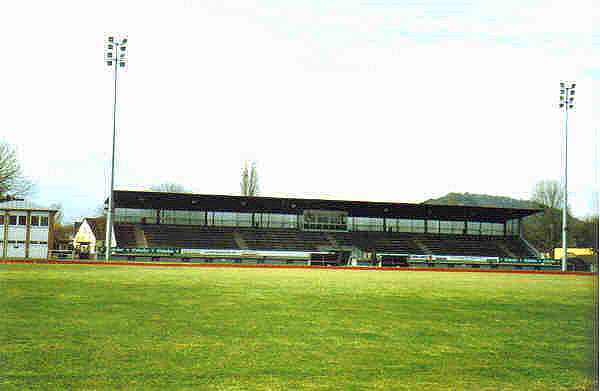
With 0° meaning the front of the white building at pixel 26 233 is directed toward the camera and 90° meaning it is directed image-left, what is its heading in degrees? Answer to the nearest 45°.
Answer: approximately 0°
